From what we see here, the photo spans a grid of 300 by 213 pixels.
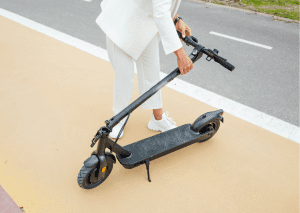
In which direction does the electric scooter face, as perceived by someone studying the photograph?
facing the viewer and to the left of the viewer
